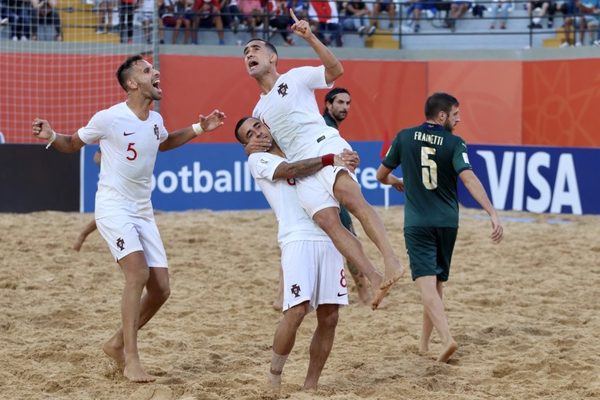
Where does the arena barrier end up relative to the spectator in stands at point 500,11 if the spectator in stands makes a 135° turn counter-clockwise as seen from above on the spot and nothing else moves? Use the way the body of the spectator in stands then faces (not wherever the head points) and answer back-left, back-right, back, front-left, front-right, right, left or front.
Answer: back

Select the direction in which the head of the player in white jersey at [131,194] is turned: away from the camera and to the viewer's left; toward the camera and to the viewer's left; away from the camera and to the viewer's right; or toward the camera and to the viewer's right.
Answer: toward the camera and to the viewer's right

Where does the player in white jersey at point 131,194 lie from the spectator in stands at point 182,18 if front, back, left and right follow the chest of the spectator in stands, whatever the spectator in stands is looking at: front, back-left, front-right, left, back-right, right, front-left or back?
front

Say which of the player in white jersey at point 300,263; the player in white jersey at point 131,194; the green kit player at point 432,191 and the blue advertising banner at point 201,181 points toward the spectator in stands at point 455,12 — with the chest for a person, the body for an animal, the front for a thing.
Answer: the green kit player

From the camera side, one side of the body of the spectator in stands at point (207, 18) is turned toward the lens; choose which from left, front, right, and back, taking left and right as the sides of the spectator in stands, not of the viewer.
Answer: front

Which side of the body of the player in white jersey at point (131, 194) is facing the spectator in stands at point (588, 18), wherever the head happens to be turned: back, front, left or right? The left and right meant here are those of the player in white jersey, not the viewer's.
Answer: left

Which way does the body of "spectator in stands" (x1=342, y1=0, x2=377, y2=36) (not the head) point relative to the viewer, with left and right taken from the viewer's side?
facing the viewer and to the right of the viewer

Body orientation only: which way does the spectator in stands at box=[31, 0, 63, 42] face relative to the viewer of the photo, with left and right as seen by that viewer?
facing the viewer

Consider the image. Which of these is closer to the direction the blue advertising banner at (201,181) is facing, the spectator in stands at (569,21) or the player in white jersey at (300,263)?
the player in white jersey

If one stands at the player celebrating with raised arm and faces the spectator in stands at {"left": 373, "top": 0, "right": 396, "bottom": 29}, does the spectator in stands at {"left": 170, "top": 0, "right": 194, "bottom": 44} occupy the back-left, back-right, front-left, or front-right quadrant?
front-left

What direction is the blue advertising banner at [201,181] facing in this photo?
toward the camera
